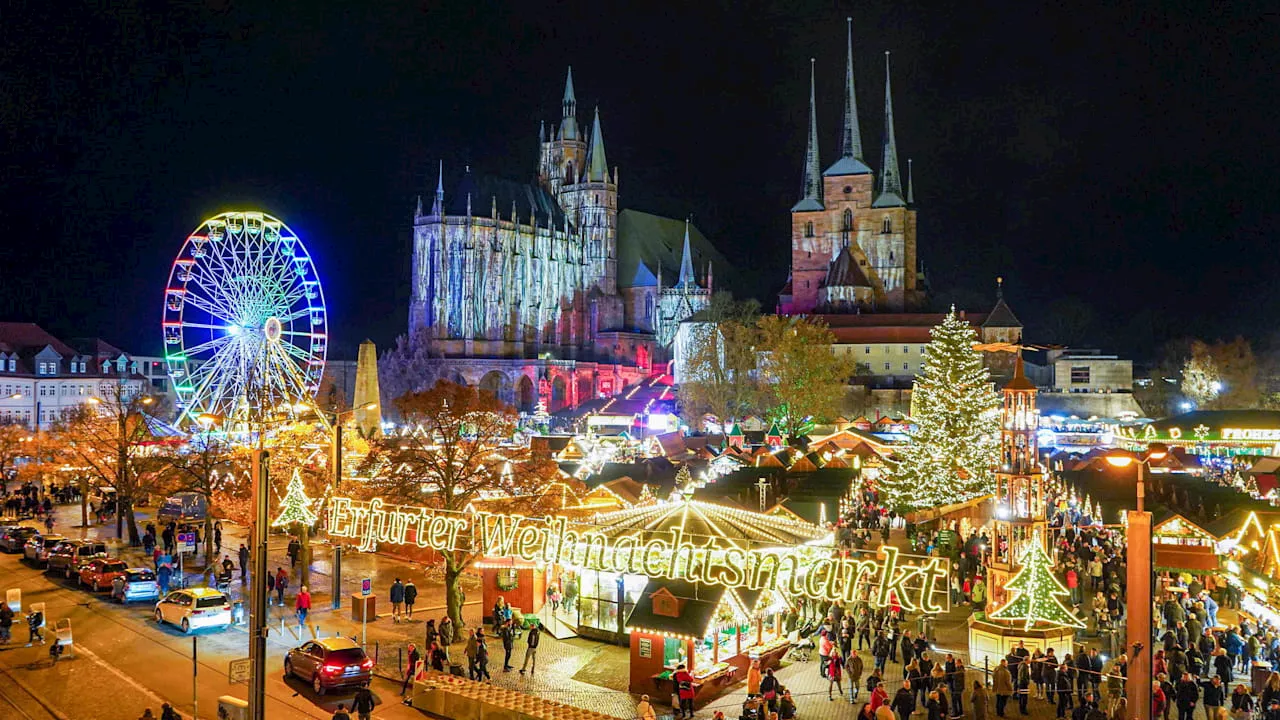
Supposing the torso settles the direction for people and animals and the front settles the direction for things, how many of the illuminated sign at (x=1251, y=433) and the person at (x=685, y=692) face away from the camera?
1

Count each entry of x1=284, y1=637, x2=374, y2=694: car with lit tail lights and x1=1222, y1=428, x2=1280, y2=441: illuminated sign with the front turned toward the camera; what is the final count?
1

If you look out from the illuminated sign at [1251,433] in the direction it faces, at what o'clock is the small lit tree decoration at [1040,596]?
The small lit tree decoration is roughly at 12 o'clock from the illuminated sign.

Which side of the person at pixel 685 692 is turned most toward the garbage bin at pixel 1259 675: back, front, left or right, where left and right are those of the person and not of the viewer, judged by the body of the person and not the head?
right

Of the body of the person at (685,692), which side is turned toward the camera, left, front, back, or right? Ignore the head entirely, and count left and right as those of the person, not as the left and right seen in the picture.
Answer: back

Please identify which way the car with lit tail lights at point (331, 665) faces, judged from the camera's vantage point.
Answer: facing away from the viewer and to the left of the viewer

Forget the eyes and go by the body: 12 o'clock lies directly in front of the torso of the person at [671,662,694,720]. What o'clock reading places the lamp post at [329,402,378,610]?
The lamp post is roughly at 10 o'clock from the person.
